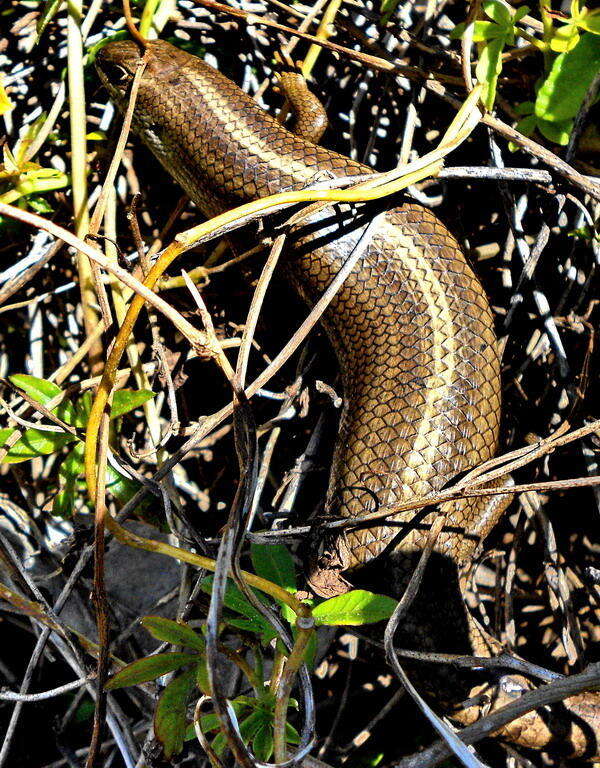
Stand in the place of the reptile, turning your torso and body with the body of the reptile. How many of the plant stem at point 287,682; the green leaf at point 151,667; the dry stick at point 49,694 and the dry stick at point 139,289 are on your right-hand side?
0

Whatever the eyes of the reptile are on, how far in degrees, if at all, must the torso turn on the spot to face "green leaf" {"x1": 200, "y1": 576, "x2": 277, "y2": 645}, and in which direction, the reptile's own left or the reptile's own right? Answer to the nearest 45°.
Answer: approximately 135° to the reptile's own left

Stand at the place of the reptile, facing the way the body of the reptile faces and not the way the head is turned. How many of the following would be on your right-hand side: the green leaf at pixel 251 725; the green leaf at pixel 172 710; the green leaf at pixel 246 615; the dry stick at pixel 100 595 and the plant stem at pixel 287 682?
0

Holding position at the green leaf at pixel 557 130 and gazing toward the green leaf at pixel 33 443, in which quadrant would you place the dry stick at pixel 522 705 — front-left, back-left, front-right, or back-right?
front-left

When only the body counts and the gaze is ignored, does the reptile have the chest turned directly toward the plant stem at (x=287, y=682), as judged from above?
no

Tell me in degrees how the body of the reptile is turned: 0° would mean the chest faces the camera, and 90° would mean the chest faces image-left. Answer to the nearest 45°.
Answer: approximately 135°

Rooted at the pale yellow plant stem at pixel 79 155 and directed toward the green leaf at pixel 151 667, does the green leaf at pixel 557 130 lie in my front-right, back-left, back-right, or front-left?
front-left

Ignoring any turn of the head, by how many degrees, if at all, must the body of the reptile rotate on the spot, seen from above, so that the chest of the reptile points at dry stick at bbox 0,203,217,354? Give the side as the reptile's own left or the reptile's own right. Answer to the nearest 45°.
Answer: approximately 90° to the reptile's own left

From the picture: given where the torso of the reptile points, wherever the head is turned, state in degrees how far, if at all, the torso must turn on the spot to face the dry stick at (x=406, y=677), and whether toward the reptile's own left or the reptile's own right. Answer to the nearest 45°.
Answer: approximately 135° to the reptile's own left

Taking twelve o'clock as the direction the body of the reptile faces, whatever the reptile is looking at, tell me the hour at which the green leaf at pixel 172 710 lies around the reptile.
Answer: The green leaf is roughly at 8 o'clock from the reptile.

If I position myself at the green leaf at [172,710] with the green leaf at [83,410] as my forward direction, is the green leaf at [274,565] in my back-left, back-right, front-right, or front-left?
front-right
